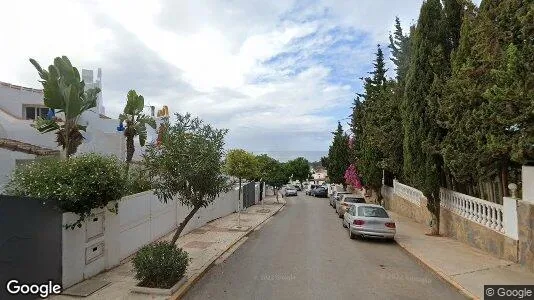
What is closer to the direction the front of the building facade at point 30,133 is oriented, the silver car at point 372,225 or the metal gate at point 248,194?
the silver car

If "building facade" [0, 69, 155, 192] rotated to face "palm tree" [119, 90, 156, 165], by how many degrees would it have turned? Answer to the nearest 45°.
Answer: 0° — it already faces it

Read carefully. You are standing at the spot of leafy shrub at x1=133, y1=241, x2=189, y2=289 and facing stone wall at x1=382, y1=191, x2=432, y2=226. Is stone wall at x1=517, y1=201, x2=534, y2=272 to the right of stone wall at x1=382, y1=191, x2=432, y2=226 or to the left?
right

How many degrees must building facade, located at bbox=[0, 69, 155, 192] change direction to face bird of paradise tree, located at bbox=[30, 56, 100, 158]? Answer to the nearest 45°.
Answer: approximately 45° to its right

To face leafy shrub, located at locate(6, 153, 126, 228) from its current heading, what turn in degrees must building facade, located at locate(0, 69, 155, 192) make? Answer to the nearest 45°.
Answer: approximately 45° to its right

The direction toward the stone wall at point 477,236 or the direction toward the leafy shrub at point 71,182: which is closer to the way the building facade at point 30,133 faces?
the stone wall

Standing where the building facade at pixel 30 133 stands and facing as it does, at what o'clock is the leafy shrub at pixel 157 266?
The leafy shrub is roughly at 1 o'clock from the building facade.

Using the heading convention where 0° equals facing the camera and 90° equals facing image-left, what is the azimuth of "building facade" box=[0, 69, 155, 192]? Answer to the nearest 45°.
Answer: approximately 315°

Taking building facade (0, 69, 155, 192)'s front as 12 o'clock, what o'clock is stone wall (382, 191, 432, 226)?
The stone wall is roughly at 11 o'clock from the building facade.

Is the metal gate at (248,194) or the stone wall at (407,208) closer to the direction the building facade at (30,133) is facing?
the stone wall
